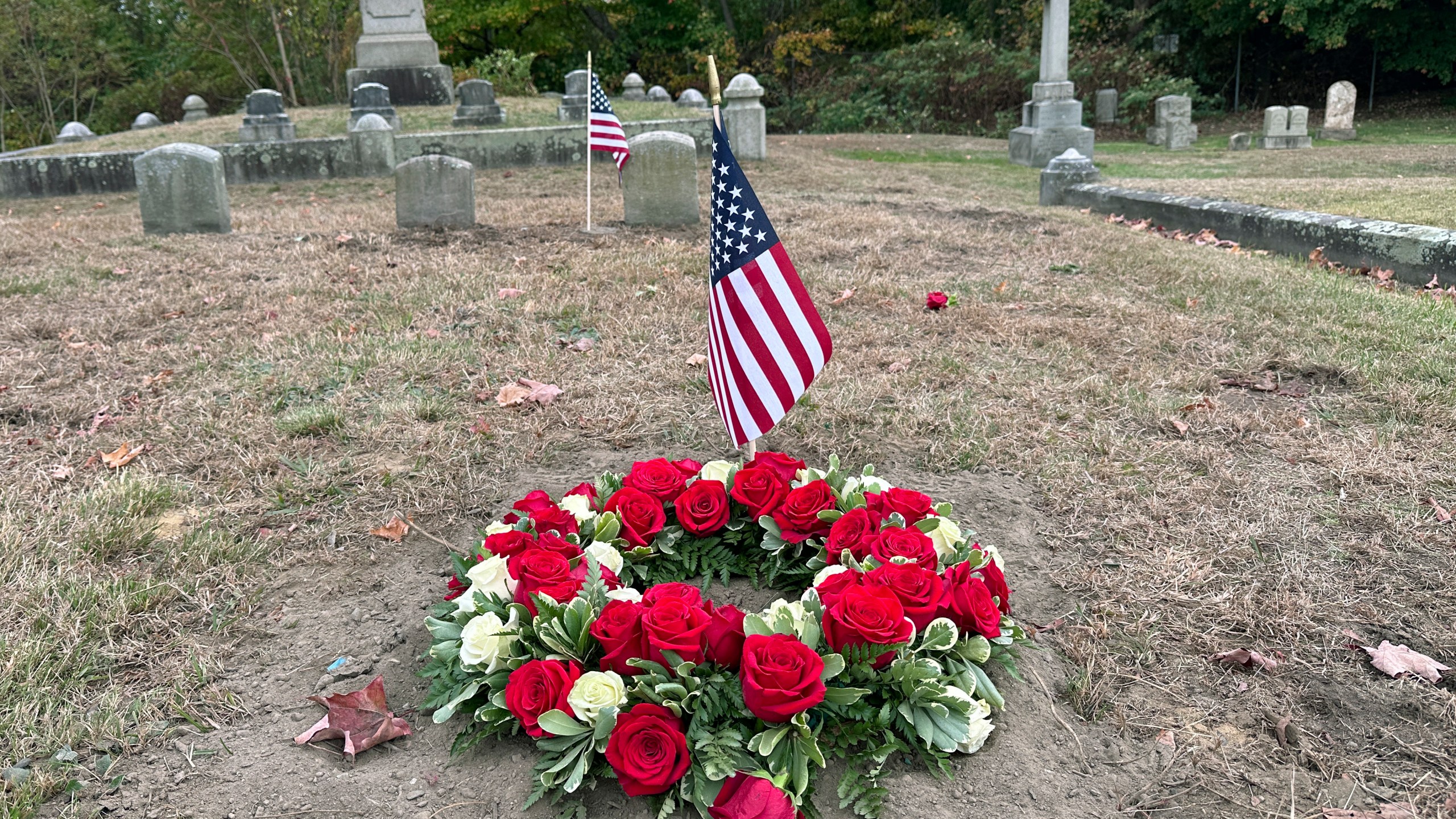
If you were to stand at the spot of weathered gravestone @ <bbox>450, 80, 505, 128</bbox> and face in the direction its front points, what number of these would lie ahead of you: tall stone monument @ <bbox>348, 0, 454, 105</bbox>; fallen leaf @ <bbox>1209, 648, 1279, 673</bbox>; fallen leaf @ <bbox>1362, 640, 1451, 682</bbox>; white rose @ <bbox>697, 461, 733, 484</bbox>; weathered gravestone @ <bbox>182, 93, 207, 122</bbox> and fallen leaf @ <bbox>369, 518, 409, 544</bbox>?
4

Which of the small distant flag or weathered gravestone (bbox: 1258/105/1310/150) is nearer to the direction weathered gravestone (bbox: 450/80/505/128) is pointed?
the small distant flag

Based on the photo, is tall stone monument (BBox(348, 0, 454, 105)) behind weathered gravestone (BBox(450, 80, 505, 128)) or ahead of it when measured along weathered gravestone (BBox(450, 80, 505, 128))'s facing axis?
behind

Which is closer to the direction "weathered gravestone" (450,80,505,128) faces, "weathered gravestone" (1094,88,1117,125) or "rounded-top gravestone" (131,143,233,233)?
the rounded-top gravestone

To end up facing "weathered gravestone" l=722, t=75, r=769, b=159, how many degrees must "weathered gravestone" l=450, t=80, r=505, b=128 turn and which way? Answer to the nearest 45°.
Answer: approximately 90° to its left

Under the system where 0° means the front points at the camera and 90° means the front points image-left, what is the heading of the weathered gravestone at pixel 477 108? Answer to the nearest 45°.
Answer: approximately 0°

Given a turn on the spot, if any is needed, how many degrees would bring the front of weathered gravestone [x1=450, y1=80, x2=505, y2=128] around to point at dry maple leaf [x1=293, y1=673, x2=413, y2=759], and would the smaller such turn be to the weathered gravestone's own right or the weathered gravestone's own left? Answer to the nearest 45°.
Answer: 0° — it already faces it

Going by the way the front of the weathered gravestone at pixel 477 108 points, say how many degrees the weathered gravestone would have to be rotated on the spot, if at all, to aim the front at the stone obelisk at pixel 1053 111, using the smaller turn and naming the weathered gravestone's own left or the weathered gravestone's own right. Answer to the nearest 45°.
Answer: approximately 90° to the weathered gravestone's own left

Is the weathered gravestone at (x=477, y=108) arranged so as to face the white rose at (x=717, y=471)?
yes

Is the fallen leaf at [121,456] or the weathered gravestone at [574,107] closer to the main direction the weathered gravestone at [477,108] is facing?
the fallen leaf

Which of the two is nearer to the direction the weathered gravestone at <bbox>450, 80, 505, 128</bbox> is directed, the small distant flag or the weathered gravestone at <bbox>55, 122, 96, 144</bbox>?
the small distant flag

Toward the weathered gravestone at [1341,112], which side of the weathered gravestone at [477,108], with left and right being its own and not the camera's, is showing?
left

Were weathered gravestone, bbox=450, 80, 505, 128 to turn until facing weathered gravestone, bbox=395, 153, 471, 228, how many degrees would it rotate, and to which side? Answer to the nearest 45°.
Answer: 0° — it already faces it

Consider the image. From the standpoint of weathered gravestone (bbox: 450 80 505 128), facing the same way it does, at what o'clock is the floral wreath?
The floral wreath is roughly at 12 o'clock from the weathered gravestone.
